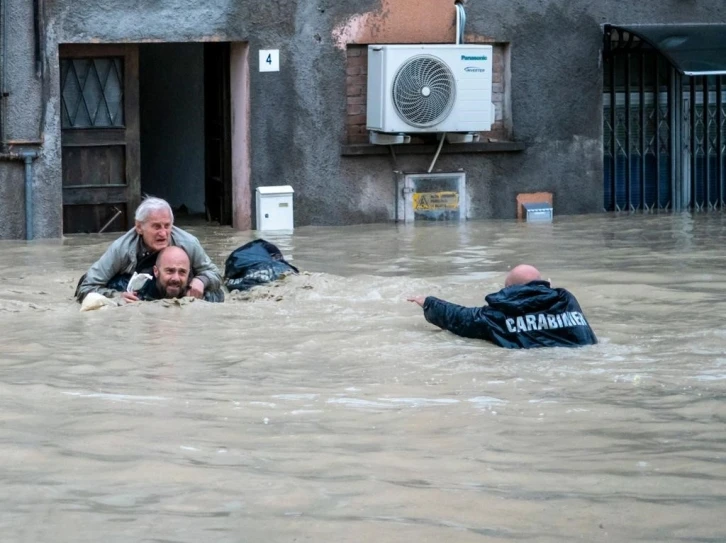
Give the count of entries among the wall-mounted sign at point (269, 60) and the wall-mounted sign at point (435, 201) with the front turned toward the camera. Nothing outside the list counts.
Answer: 2

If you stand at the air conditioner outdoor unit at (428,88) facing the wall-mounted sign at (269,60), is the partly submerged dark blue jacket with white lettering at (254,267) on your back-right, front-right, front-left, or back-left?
front-left

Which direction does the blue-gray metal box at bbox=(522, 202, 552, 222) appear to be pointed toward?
toward the camera

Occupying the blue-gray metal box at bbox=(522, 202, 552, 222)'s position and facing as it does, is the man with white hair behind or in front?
in front

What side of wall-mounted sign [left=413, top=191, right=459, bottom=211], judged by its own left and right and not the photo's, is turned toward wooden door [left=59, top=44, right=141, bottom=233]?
right

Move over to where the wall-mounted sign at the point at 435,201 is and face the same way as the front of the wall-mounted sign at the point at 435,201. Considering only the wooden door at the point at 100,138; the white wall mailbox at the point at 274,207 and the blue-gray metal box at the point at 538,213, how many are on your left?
1

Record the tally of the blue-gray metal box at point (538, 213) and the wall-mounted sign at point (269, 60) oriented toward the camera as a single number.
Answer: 2

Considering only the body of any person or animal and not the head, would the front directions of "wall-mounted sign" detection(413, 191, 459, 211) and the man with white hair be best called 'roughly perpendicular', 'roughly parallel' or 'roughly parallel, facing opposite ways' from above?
roughly parallel

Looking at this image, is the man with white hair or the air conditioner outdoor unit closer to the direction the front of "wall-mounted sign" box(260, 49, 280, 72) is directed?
the man with white hair

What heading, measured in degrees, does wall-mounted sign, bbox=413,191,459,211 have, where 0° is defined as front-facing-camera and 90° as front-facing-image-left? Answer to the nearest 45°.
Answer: approximately 0°

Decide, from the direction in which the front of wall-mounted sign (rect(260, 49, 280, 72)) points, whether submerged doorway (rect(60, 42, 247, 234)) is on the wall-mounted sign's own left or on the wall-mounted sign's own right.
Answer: on the wall-mounted sign's own right
